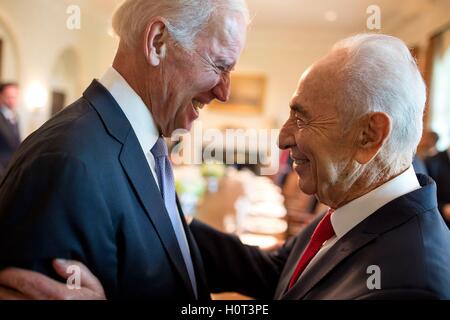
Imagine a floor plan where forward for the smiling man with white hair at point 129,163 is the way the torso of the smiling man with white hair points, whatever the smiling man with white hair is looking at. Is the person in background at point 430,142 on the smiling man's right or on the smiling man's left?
on the smiling man's left

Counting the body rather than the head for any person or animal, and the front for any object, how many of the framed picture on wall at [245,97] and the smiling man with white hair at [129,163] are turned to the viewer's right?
1

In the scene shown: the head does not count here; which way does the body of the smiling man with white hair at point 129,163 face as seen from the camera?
to the viewer's right

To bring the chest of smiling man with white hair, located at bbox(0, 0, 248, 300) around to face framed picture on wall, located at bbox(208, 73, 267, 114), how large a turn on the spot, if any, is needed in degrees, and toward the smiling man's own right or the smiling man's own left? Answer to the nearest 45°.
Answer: approximately 90° to the smiling man's own left

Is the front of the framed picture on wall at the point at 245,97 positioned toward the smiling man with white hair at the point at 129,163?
yes

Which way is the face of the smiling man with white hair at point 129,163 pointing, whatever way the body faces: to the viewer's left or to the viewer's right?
to the viewer's right

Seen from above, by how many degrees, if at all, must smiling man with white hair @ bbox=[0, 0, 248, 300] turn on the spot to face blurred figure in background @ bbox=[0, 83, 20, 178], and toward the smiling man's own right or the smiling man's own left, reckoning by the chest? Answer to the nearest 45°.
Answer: approximately 90° to the smiling man's own left

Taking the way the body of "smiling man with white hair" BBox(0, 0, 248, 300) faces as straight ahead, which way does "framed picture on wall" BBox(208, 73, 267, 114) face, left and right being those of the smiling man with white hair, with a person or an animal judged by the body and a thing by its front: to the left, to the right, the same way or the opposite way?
to the right
